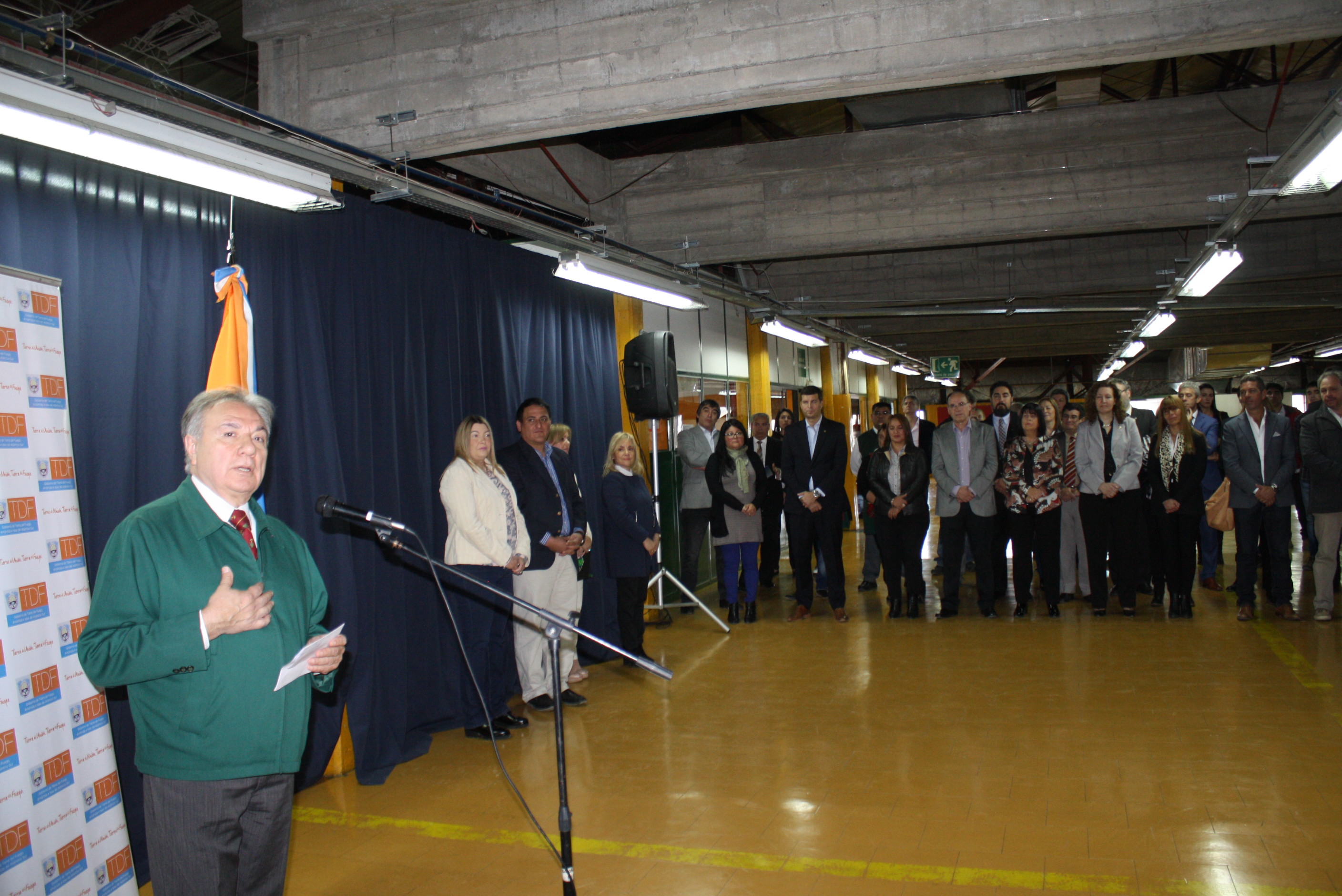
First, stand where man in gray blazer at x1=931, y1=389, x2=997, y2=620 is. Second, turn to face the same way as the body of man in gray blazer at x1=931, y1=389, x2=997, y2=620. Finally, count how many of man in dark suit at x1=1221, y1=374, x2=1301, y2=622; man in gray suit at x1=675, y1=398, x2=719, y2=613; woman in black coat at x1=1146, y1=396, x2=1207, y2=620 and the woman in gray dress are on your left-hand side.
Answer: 2

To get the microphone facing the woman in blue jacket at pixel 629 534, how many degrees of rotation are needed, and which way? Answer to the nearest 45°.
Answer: approximately 135° to its right

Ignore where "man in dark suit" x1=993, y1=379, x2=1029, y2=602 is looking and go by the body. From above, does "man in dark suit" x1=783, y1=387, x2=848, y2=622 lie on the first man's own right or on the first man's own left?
on the first man's own right

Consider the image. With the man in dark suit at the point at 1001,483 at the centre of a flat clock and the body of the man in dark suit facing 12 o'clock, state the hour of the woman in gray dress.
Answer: The woman in gray dress is roughly at 2 o'clock from the man in dark suit.

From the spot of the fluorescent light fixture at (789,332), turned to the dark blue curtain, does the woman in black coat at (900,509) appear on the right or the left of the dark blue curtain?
left

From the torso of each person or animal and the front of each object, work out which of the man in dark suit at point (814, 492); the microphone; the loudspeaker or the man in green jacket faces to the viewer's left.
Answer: the microphone

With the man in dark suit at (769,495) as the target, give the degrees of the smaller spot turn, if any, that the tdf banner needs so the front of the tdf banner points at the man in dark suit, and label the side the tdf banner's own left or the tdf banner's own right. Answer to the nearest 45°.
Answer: approximately 90° to the tdf banner's own left

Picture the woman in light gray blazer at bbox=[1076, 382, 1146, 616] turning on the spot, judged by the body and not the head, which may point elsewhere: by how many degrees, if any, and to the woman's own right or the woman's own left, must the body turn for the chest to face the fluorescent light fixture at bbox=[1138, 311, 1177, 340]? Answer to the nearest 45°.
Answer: approximately 180°

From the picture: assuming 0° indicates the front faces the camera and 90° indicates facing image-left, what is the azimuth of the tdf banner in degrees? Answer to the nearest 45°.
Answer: approximately 315°

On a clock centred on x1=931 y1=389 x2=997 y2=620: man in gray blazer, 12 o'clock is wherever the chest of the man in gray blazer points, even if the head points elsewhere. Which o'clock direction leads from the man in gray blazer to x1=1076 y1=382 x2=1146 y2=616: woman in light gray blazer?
The woman in light gray blazer is roughly at 9 o'clock from the man in gray blazer.
